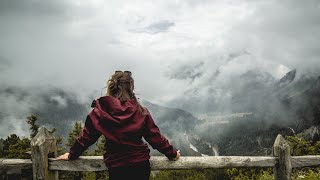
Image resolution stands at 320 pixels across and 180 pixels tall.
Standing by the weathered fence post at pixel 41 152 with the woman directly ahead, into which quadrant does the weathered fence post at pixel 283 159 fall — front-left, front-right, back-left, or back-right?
front-left

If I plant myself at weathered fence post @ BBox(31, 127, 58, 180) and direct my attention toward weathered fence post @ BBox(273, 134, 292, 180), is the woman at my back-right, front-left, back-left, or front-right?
front-right

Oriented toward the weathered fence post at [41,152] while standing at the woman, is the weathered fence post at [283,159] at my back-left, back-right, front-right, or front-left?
back-right

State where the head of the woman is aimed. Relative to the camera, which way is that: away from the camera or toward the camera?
away from the camera

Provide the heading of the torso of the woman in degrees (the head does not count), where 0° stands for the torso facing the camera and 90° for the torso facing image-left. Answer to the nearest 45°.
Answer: approximately 180°

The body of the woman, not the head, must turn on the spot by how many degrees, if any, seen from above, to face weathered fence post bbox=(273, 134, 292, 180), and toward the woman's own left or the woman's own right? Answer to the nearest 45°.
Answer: approximately 45° to the woman's own right

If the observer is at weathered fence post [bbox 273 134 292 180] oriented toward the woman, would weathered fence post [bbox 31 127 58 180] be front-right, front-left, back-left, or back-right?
front-right

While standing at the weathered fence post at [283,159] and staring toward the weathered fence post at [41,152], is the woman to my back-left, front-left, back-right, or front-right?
front-left

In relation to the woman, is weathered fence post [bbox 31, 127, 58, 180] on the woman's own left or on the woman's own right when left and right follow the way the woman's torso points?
on the woman's own left
